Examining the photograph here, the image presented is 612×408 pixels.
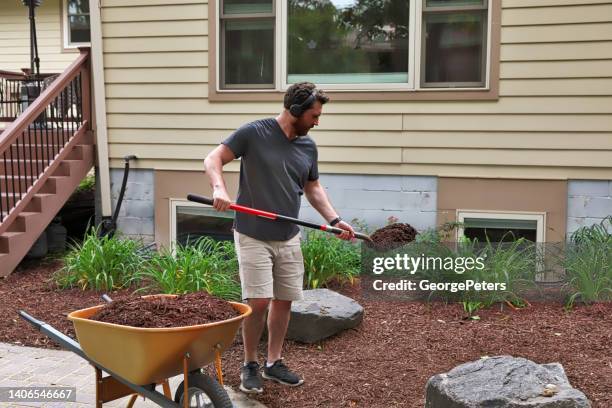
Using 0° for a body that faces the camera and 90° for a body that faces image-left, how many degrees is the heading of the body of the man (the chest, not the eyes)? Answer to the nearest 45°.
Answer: approximately 315°

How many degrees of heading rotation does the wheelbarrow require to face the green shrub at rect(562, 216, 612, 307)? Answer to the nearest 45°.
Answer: approximately 90° to its left

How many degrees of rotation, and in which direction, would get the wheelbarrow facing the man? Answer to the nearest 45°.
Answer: approximately 90° to its left

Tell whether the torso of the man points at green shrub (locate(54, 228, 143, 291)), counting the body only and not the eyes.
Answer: no

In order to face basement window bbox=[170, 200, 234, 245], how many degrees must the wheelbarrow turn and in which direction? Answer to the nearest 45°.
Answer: approximately 135° to its left

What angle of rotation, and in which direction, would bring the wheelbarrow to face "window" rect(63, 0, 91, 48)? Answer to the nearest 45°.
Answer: approximately 135° to its left

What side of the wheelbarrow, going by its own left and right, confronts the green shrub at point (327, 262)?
left

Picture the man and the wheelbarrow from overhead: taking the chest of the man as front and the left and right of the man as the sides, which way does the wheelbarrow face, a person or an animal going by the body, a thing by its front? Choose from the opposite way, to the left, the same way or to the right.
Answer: the same way

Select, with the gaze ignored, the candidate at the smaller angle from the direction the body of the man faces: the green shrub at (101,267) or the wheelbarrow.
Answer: the wheelbarrow

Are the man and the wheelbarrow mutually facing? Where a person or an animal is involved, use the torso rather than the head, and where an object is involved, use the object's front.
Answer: no

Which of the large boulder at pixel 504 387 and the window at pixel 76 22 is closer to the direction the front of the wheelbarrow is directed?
the large boulder

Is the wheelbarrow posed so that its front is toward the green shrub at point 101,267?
no

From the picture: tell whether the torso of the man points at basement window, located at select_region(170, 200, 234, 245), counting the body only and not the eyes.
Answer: no

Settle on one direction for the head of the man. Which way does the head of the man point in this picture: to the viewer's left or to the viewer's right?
to the viewer's right

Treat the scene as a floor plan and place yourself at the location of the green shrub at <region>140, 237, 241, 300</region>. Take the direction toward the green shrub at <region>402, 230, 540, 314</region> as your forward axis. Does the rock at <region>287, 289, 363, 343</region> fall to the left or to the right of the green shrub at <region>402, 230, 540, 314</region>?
right

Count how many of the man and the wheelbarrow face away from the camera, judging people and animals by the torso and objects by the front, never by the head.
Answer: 0

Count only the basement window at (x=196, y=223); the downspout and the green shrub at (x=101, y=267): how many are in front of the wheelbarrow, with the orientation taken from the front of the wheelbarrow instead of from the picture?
0

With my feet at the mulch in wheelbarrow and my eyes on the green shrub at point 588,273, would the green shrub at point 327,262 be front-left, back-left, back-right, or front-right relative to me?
front-left
